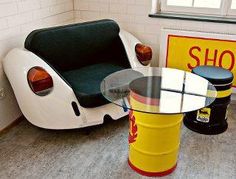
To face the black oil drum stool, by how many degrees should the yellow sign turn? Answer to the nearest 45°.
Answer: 0° — it already faces it

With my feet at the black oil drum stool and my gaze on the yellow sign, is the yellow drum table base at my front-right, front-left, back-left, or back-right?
back-left

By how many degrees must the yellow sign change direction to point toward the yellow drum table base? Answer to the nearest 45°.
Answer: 0° — it already faces it

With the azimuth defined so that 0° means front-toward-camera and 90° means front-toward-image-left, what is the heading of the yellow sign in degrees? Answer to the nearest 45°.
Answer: approximately 0°
